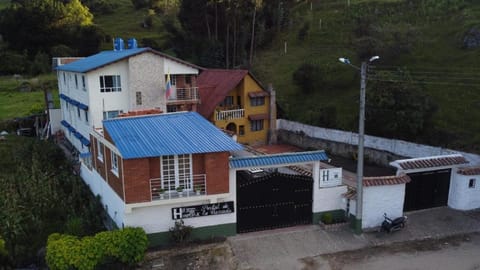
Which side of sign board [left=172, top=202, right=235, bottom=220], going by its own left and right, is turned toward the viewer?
front

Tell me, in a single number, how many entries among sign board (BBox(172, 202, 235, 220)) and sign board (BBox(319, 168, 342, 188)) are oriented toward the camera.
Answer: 2

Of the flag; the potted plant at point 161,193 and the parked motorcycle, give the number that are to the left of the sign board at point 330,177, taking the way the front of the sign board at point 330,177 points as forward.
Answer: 1

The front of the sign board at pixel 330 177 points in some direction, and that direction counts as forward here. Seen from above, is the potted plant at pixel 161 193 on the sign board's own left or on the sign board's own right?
on the sign board's own right

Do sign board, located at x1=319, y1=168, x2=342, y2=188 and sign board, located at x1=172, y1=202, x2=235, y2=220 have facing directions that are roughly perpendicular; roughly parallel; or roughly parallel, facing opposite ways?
roughly parallel

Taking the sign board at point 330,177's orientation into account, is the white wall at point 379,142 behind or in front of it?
behind

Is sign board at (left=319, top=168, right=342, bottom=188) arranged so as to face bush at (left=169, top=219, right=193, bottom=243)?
no

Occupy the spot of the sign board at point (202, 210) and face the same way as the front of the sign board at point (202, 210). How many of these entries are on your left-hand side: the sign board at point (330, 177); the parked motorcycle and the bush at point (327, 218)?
3

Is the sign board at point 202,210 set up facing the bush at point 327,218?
no

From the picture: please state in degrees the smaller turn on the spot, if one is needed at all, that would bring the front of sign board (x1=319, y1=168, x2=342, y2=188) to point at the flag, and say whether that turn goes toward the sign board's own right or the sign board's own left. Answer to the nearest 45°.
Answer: approximately 135° to the sign board's own right

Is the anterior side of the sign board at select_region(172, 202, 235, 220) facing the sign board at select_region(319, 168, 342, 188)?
no

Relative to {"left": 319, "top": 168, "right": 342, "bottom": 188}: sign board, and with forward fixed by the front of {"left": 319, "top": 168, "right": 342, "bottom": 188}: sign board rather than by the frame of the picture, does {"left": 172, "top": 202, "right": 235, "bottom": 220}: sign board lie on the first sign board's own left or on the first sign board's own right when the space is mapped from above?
on the first sign board's own right

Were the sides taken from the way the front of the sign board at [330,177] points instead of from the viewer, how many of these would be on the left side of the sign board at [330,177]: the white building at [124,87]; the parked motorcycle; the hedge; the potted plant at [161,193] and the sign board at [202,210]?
1

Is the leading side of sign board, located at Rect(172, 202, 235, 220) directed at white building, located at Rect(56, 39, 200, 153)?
no

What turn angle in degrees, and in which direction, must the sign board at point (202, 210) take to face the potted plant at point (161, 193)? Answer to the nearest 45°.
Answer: approximately 90° to its right

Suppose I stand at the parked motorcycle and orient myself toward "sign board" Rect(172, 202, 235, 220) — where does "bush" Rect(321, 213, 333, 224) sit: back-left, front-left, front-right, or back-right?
front-right

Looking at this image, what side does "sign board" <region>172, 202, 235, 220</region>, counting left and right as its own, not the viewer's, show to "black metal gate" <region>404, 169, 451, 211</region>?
left

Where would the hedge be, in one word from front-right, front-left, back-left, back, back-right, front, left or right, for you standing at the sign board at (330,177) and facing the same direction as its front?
front-right

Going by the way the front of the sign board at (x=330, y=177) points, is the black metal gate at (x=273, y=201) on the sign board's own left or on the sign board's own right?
on the sign board's own right

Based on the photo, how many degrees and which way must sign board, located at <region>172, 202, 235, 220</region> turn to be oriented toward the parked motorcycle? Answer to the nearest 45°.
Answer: approximately 90° to its left

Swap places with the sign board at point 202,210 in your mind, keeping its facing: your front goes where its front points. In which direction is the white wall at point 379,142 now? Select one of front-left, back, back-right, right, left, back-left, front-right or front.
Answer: back-left
